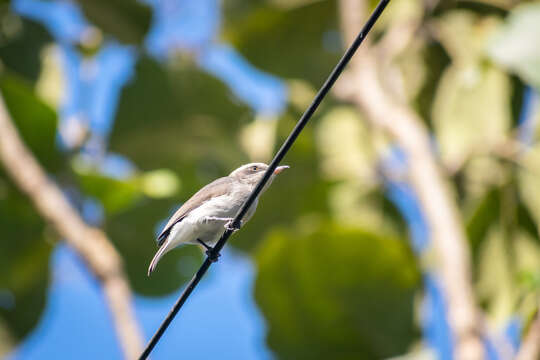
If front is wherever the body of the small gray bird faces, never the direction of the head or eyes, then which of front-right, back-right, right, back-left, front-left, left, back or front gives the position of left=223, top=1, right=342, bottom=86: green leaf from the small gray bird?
left

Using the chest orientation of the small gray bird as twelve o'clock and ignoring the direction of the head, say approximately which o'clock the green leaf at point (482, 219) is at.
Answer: The green leaf is roughly at 10 o'clock from the small gray bird.

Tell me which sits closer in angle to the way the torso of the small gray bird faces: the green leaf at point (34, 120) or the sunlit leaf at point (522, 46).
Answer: the sunlit leaf

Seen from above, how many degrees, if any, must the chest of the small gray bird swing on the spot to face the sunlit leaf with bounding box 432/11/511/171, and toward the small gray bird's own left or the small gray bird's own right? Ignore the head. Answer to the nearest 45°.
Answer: approximately 45° to the small gray bird's own left

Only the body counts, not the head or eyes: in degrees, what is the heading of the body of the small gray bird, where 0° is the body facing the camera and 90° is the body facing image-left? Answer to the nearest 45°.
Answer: approximately 270°

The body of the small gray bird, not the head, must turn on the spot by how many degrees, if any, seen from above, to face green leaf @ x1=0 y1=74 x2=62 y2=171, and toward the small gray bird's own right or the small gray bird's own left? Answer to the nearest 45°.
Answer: approximately 90° to the small gray bird's own left

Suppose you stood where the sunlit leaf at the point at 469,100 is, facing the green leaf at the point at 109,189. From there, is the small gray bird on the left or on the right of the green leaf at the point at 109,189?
left

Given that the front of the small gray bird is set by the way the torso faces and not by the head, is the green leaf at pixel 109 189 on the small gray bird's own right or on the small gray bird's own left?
on the small gray bird's own left

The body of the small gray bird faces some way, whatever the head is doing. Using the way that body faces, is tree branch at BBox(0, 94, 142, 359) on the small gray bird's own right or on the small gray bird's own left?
on the small gray bird's own left

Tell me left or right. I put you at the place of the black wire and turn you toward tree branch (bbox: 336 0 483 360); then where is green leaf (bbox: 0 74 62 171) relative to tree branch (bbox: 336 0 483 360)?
left

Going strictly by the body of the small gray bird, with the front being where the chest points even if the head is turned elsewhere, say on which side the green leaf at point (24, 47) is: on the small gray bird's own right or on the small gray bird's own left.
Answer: on the small gray bird's own left
